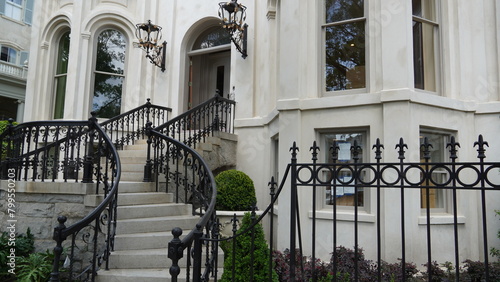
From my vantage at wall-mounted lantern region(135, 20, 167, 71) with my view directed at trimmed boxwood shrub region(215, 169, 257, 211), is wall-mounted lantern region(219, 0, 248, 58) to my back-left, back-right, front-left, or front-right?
front-left

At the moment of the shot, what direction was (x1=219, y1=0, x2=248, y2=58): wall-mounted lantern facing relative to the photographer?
facing the viewer and to the left of the viewer

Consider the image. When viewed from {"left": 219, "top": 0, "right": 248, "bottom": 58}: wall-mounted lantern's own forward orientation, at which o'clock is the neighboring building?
The neighboring building is roughly at 3 o'clock from the wall-mounted lantern.

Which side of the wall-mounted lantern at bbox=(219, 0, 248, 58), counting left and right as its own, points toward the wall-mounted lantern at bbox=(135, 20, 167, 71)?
right
